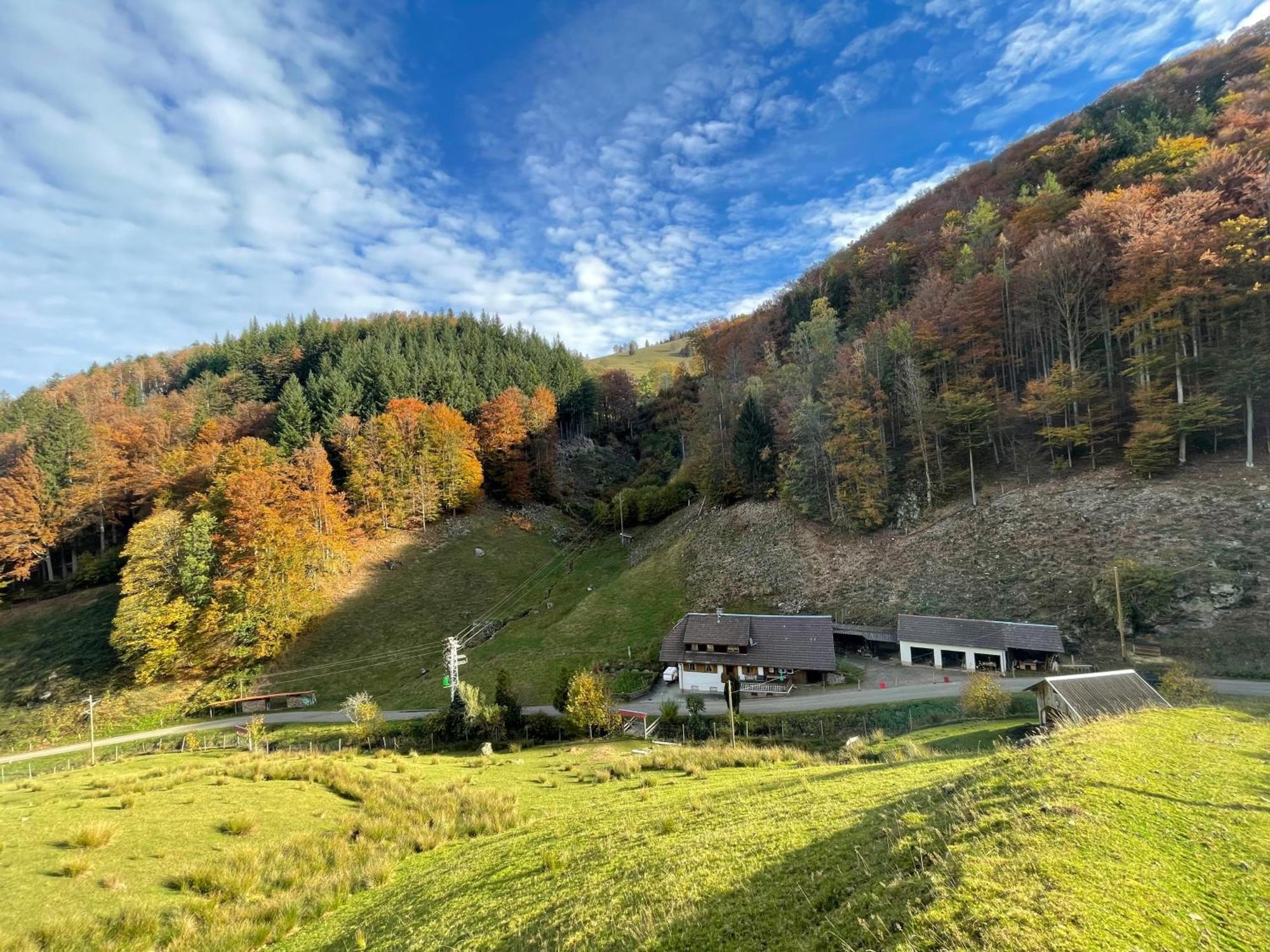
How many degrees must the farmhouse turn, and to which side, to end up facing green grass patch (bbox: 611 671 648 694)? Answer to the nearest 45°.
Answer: approximately 90° to its right

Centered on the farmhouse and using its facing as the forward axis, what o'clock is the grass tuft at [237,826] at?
The grass tuft is roughly at 1 o'clock from the farmhouse.

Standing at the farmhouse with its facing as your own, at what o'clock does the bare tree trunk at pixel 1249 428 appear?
The bare tree trunk is roughly at 9 o'clock from the farmhouse.

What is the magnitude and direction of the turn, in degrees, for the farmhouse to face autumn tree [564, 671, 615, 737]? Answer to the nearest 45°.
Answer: approximately 45° to its right

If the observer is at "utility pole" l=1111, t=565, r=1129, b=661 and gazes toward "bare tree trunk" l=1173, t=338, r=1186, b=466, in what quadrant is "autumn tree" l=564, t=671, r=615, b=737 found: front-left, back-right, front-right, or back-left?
back-left

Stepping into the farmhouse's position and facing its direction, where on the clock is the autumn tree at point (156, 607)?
The autumn tree is roughly at 3 o'clock from the farmhouse.

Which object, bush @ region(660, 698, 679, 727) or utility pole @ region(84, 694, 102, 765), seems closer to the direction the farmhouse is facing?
the bush

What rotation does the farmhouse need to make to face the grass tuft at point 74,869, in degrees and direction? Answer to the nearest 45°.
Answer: approximately 45° to its right

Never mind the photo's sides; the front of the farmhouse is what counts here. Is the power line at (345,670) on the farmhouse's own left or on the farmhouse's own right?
on the farmhouse's own right

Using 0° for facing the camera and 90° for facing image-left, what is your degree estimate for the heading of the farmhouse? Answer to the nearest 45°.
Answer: approximately 0°

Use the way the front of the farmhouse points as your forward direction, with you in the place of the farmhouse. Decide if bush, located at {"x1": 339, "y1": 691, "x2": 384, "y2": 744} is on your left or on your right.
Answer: on your right

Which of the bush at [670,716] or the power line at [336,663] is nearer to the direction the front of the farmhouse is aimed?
the bush
